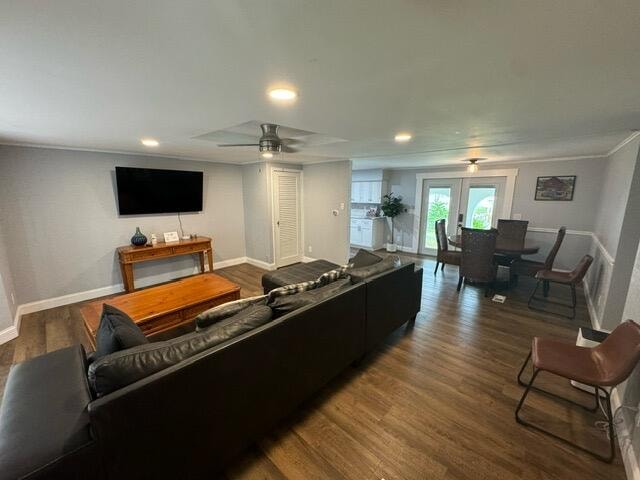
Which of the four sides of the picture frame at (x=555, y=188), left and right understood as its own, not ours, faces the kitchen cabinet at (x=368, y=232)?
right

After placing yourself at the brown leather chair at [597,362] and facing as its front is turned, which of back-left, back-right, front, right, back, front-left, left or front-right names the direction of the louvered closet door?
front

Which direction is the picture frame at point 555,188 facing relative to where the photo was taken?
toward the camera

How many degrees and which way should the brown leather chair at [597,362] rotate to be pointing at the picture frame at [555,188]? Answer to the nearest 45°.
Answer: approximately 90° to its right

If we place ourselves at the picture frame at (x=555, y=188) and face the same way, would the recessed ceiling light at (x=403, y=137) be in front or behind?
in front

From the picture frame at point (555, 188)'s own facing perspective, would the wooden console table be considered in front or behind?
in front

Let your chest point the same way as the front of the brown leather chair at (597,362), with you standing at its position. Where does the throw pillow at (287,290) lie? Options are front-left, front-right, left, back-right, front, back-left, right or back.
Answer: front-left

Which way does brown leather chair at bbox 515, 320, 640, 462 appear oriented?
to the viewer's left

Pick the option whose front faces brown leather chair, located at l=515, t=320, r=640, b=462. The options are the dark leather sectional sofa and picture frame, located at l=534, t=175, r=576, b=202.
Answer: the picture frame

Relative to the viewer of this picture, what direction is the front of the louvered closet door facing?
facing the viewer and to the right of the viewer

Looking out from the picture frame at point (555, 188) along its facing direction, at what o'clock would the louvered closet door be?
The louvered closet door is roughly at 2 o'clock from the picture frame.

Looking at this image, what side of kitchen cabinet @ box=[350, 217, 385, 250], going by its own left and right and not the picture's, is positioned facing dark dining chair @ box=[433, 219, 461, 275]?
left

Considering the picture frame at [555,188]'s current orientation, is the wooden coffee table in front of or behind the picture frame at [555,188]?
in front

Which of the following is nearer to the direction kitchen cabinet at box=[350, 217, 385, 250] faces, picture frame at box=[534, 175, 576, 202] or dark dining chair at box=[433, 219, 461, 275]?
the dark dining chair
